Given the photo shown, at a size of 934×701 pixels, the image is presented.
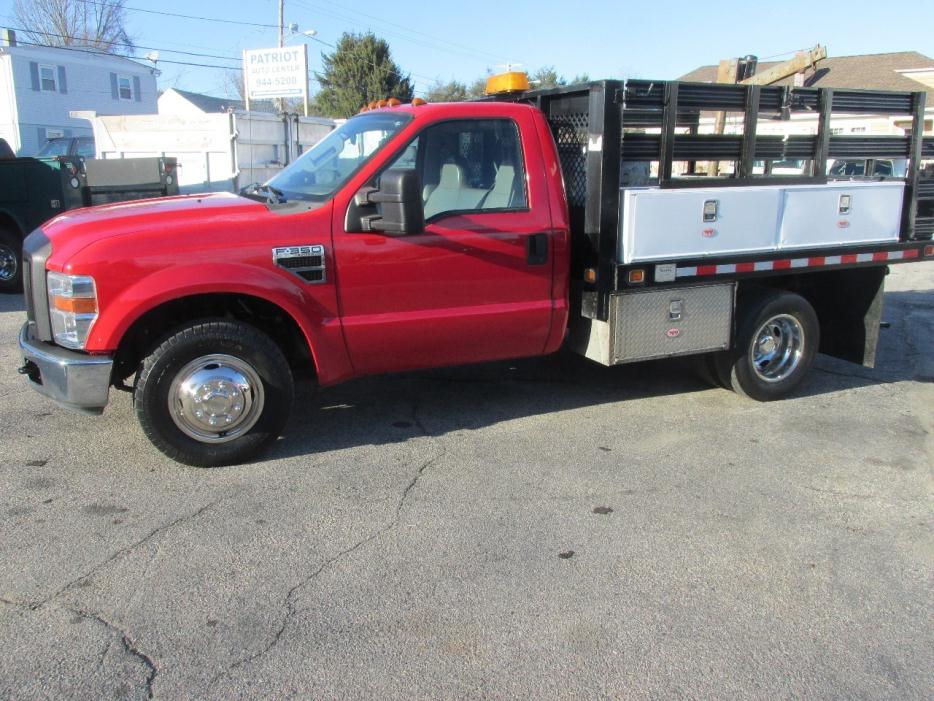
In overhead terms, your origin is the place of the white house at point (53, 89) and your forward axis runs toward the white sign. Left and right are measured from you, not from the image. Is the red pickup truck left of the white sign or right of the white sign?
right

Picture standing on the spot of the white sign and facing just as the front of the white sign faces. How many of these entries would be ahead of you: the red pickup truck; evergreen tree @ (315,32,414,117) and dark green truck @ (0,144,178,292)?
2

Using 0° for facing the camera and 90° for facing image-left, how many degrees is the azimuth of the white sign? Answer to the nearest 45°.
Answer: approximately 0°

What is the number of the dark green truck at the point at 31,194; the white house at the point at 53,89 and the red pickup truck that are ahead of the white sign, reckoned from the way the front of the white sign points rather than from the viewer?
2

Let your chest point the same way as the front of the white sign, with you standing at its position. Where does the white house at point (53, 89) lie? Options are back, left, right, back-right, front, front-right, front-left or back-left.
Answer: back-right

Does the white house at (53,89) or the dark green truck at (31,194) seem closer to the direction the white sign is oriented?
the dark green truck

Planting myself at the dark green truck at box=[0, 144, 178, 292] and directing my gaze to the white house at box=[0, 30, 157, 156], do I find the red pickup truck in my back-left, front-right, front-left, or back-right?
back-right

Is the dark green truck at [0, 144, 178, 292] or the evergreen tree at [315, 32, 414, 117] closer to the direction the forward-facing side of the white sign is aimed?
the dark green truck

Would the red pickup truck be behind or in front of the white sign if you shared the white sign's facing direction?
in front

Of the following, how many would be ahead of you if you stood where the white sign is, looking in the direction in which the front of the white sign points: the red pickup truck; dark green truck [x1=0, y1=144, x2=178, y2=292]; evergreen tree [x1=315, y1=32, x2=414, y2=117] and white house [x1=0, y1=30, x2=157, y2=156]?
2

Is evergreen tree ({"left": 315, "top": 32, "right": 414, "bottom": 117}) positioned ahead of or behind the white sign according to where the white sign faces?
behind

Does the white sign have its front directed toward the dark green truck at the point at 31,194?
yes
